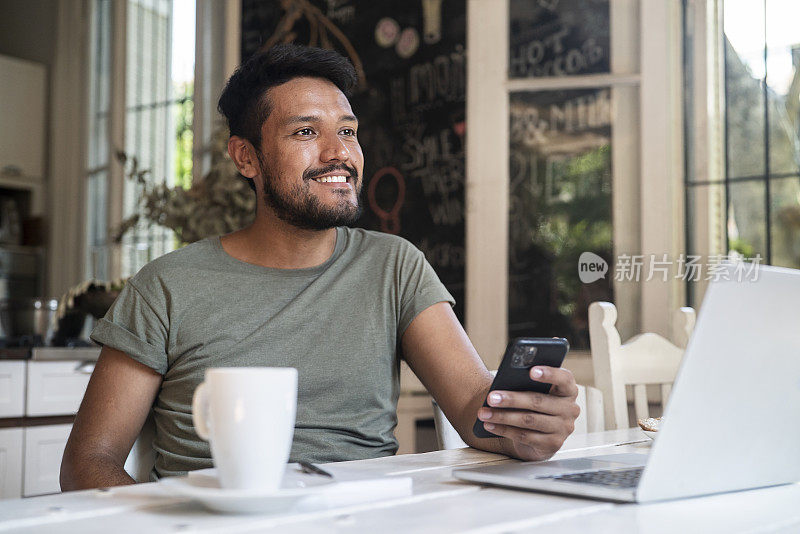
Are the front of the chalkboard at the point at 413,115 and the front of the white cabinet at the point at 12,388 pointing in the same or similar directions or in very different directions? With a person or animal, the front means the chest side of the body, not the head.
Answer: same or similar directions

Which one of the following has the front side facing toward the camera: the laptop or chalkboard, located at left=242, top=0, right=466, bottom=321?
the chalkboard

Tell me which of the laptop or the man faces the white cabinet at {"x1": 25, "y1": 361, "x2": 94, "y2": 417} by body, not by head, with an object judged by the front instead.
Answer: the laptop

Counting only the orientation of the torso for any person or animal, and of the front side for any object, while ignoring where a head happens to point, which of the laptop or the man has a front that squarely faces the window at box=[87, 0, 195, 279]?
the laptop

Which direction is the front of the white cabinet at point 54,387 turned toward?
toward the camera

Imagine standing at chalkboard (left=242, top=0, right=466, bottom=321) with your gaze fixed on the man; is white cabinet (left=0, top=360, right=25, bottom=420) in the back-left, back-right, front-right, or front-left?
front-right

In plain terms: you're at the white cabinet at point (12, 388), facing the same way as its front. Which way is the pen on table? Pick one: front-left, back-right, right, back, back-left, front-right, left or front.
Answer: front

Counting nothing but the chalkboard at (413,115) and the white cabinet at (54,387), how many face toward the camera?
2

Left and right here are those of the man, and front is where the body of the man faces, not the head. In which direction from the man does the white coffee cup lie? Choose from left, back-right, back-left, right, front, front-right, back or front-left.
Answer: front-right

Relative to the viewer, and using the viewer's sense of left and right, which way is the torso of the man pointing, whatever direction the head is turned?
facing the viewer and to the right of the viewer

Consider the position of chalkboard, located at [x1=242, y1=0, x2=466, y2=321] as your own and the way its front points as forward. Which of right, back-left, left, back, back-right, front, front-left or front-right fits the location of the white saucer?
front

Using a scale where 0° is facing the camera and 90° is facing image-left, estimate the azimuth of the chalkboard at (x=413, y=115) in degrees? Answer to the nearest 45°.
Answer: approximately 0°

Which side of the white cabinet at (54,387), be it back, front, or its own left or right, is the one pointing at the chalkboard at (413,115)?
left

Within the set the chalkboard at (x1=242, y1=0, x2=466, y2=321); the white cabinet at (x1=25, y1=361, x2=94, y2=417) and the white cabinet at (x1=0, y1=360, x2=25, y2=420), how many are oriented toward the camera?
3

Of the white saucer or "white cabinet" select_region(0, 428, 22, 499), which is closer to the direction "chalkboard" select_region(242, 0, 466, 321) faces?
the white saucer

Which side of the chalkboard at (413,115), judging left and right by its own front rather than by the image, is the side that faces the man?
front
